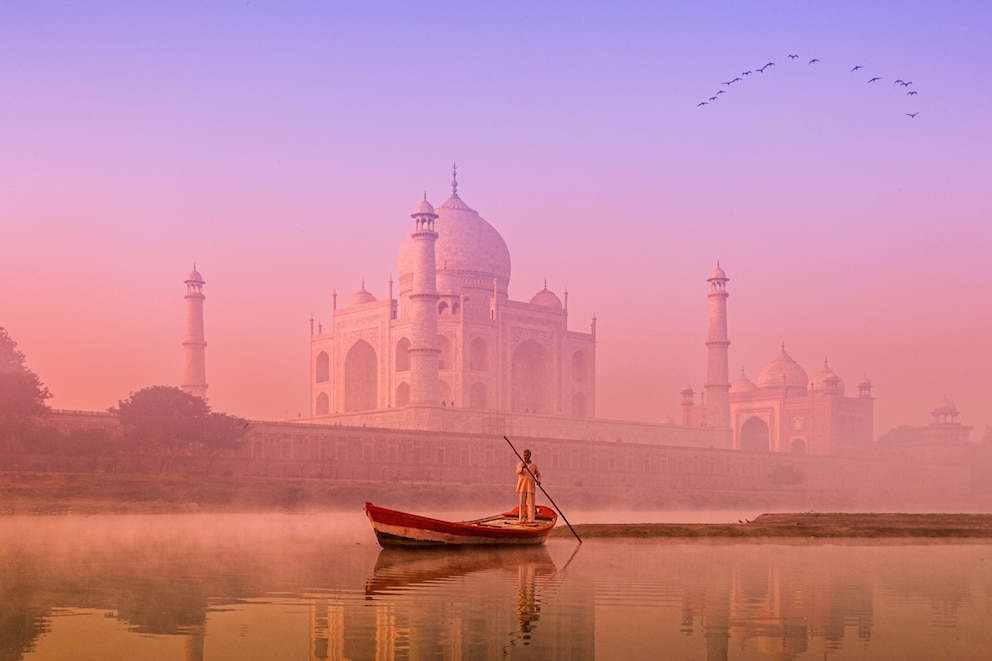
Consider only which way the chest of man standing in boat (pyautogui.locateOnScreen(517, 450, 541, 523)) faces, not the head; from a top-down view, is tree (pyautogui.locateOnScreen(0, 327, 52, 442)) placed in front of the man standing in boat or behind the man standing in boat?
behind

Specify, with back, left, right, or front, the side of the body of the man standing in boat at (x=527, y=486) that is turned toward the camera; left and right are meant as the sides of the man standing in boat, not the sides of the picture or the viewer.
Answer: front

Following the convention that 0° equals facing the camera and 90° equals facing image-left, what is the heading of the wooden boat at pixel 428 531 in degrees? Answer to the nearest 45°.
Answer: approximately 90°
